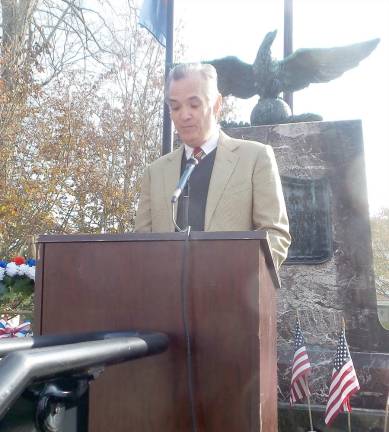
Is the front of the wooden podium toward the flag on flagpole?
no

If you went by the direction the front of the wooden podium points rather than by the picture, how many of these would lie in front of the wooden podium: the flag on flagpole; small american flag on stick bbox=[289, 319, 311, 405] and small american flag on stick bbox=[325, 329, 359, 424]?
0

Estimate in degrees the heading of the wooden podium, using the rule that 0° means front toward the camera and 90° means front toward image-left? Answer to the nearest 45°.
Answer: approximately 0°

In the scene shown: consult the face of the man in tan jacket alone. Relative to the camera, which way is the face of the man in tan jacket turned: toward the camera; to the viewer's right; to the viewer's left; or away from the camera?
toward the camera

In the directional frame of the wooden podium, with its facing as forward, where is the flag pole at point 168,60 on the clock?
The flag pole is roughly at 6 o'clock from the wooden podium.

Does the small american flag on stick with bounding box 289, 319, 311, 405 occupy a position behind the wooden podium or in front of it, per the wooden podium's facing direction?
behind

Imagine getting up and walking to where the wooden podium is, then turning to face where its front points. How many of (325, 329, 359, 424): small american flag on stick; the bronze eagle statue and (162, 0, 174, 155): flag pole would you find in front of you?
0

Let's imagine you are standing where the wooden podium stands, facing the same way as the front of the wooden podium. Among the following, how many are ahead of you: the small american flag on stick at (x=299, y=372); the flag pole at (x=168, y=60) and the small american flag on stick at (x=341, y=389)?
0

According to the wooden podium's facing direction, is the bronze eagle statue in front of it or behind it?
behind
